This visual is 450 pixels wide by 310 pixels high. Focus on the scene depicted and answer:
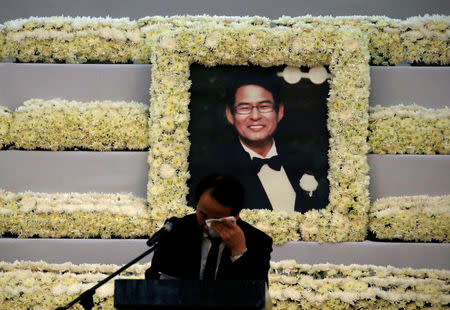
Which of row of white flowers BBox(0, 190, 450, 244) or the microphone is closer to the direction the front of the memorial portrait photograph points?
the microphone

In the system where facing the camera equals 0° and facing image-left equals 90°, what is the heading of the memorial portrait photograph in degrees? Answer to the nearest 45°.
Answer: approximately 0°

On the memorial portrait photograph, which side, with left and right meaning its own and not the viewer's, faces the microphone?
front

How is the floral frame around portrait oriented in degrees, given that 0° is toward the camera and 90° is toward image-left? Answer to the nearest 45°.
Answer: approximately 0°

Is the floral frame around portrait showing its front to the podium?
yes

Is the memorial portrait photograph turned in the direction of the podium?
yes
